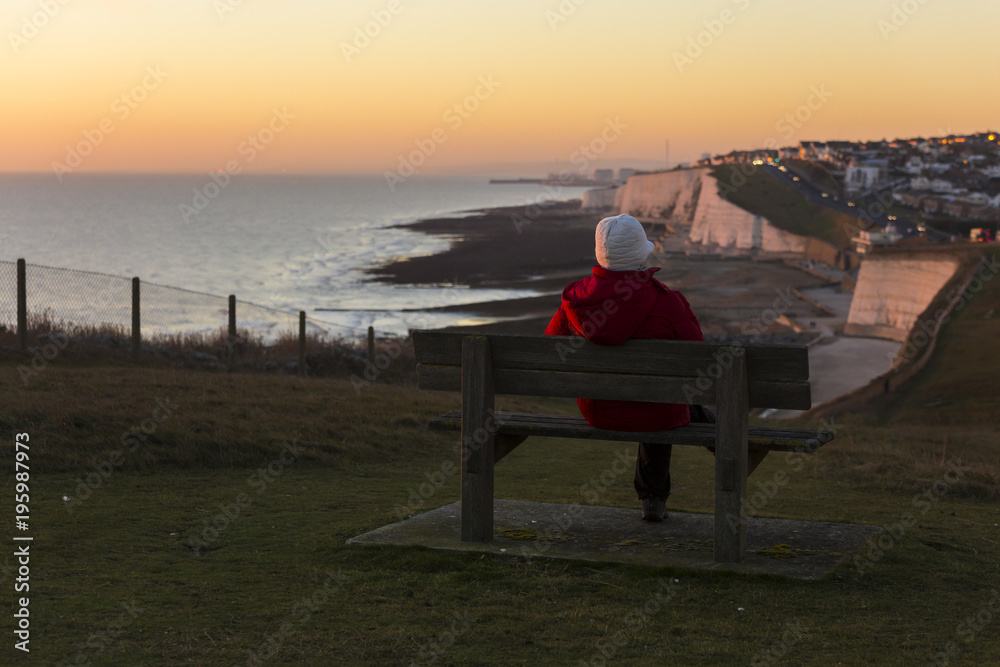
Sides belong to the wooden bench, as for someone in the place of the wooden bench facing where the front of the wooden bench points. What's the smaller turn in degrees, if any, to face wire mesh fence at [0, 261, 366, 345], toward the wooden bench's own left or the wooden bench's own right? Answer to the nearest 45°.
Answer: approximately 45° to the wooden bench's own left

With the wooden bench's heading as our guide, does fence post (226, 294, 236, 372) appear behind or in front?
in front

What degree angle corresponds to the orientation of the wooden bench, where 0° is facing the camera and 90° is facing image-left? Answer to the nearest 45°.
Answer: approximately 180°

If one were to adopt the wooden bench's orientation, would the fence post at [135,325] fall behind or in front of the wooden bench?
in front
